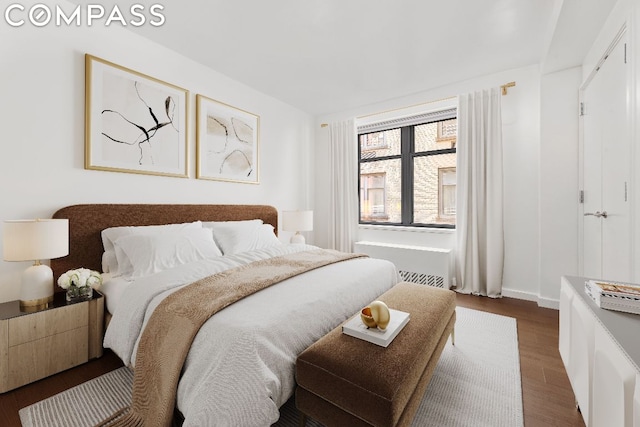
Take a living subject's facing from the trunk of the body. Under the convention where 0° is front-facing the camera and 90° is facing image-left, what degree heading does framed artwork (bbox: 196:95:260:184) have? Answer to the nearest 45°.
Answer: approximately 315°

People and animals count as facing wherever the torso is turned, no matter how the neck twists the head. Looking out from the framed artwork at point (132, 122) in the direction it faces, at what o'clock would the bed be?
The bed is roughly at 11 o'clock from the framed artwork.

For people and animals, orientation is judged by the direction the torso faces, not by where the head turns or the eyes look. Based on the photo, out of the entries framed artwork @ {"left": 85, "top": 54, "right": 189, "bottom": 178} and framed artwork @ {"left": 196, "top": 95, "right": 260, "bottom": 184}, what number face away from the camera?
0

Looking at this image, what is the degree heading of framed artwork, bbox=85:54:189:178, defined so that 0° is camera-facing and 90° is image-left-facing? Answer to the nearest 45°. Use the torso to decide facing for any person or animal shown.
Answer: approximately 315°

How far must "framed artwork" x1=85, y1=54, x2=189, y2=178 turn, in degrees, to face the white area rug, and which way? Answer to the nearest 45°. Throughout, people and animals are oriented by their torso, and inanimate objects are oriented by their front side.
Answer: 0° — it already faces it

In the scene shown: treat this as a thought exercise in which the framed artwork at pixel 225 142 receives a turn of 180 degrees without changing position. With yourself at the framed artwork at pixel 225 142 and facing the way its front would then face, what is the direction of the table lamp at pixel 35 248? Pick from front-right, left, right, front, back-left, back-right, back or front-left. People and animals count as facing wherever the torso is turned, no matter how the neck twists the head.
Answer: left
